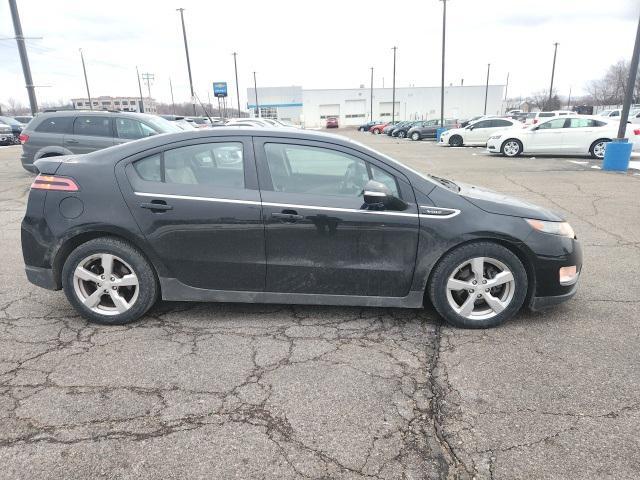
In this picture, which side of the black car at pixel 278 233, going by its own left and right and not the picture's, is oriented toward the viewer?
right

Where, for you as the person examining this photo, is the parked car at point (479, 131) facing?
facing to the left of the viewer

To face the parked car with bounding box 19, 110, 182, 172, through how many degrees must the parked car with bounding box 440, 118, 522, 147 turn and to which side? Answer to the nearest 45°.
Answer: approximately 45° to its left

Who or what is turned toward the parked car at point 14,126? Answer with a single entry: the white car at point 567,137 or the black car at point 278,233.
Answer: the white car

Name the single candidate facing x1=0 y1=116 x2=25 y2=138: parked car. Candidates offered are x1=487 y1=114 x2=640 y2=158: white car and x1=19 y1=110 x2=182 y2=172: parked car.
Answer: the white car

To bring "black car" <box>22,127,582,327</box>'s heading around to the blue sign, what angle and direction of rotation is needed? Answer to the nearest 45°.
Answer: approximately 90° to its left

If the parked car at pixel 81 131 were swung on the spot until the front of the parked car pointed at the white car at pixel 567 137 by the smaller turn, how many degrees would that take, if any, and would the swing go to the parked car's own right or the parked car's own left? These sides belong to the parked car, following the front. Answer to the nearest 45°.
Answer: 0° — it already faces it

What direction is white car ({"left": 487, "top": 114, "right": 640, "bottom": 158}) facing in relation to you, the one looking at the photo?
facing to the left of the viewer

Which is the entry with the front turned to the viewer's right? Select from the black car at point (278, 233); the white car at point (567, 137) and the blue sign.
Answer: the black car

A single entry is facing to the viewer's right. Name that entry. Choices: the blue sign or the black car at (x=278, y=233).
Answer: the black car

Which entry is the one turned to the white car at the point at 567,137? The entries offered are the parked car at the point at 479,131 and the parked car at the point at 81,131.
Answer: the parked car at the point at 81,131

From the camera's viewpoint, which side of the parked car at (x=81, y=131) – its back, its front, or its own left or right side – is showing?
right

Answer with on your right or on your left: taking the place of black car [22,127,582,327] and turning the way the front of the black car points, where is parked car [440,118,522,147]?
on your left

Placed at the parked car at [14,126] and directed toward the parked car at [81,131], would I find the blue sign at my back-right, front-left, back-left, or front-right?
back-left

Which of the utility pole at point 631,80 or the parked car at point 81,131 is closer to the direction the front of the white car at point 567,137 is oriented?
the parked car
